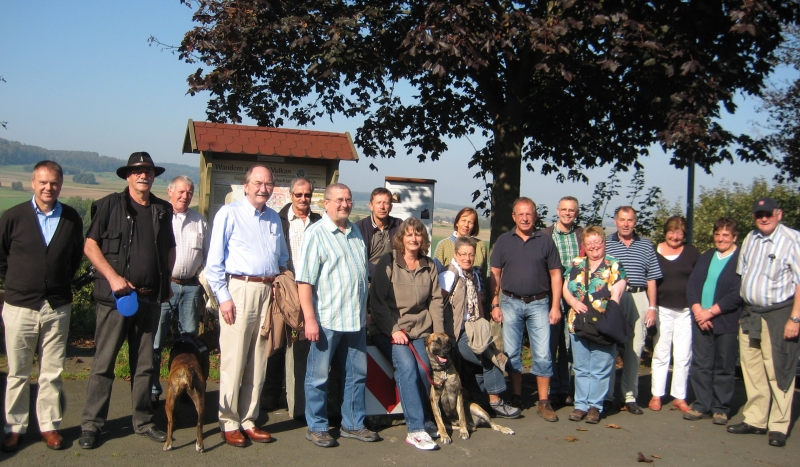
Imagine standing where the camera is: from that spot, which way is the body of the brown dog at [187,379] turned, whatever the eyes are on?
away from the camera

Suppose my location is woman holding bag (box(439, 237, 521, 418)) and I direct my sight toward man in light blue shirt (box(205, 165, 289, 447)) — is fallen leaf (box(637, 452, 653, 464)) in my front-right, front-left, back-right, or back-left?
back-left

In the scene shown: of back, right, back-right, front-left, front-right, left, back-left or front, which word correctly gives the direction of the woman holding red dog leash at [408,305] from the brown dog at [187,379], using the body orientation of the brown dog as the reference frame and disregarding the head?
right

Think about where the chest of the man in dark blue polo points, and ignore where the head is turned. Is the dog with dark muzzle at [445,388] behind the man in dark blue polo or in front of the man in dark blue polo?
in front

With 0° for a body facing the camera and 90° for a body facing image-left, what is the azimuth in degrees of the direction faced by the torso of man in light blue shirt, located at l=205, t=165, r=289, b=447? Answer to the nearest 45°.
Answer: approximately 315°

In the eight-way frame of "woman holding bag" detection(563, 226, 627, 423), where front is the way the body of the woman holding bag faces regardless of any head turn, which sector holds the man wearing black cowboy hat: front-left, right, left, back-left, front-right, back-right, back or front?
front-right

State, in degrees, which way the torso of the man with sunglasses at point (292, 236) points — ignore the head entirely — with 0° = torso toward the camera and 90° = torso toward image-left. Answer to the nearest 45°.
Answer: approximately 0°

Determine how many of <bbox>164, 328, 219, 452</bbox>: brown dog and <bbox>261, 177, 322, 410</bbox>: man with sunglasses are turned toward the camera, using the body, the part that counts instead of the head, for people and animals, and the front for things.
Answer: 1
